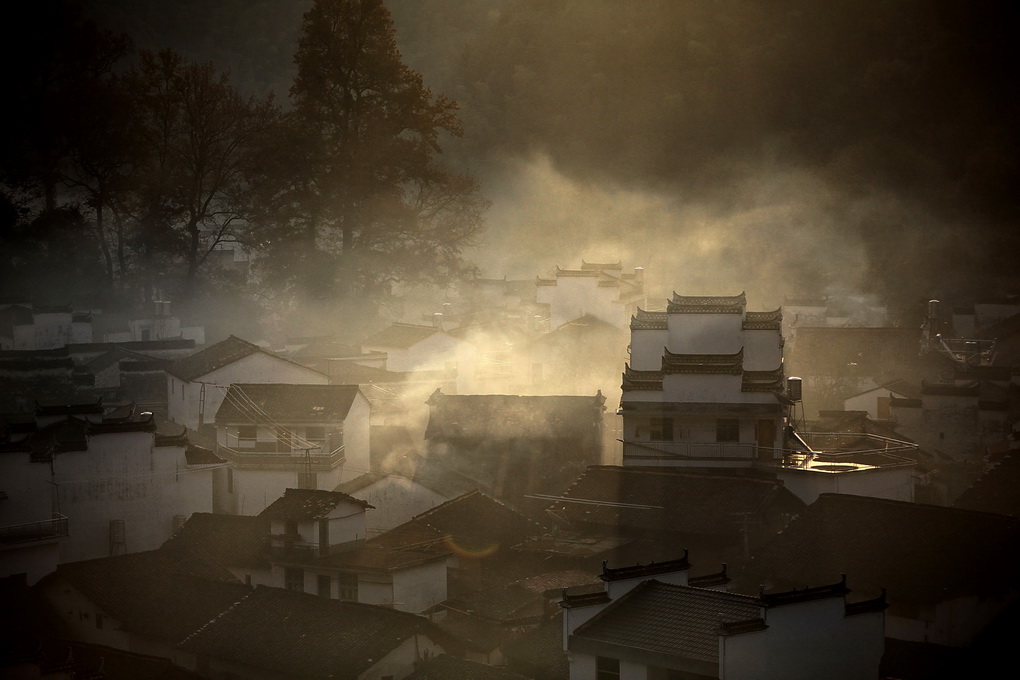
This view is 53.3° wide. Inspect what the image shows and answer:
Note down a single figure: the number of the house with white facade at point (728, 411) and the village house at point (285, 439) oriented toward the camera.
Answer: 2

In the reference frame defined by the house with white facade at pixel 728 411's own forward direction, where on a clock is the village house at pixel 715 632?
The village house is roughly at 12 o'clock from the house with white facade.

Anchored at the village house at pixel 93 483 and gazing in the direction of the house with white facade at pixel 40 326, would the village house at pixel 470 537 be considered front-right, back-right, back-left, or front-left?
back-right

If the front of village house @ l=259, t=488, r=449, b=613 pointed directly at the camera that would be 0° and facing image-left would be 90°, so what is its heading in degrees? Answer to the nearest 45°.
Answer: approximately 45°

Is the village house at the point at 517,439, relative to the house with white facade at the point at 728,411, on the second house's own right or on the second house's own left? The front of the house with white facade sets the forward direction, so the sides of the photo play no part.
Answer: on the second house's own right

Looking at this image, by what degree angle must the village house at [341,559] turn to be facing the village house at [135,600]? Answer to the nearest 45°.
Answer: approximately 45° to its right

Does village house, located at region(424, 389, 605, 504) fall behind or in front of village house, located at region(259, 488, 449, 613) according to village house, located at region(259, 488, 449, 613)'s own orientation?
behind

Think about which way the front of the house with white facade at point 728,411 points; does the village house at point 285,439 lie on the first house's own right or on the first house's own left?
on the first house's own right

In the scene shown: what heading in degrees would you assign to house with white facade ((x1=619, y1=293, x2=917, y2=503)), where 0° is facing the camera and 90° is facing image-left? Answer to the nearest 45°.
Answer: approximately 0°

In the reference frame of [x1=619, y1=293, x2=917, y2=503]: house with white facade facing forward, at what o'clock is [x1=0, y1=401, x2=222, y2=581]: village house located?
The village house is roughly at 2 o'clock from the house with white facade.

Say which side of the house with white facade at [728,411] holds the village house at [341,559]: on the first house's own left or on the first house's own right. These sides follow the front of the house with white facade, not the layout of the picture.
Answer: on the first house's own right
